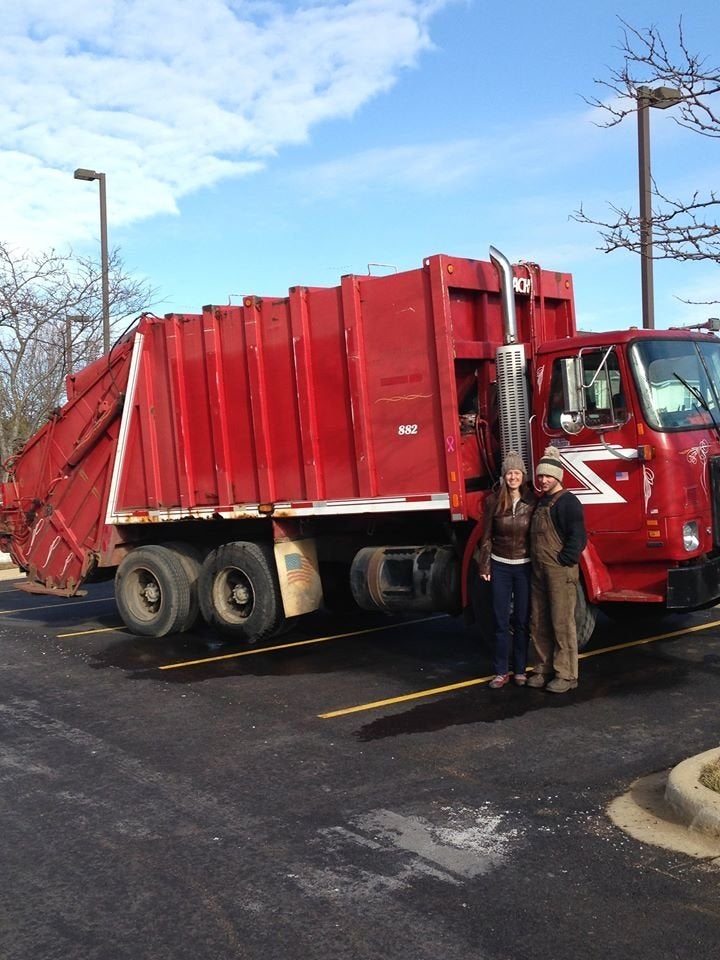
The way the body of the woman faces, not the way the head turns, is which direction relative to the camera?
toward the camera

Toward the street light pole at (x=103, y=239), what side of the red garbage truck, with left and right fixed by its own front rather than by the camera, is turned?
back

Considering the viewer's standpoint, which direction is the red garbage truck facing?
facing the viewer and to the right of the viewer

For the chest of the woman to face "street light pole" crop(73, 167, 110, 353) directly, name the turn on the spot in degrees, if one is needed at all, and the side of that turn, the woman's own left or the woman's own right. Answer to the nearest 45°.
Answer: approximately 135° to the woman's own right

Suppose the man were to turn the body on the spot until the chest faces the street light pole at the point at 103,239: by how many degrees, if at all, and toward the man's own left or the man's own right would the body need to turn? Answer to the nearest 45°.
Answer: approximately 90° to the man's own right

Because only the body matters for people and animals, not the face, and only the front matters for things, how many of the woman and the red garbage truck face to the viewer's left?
0
